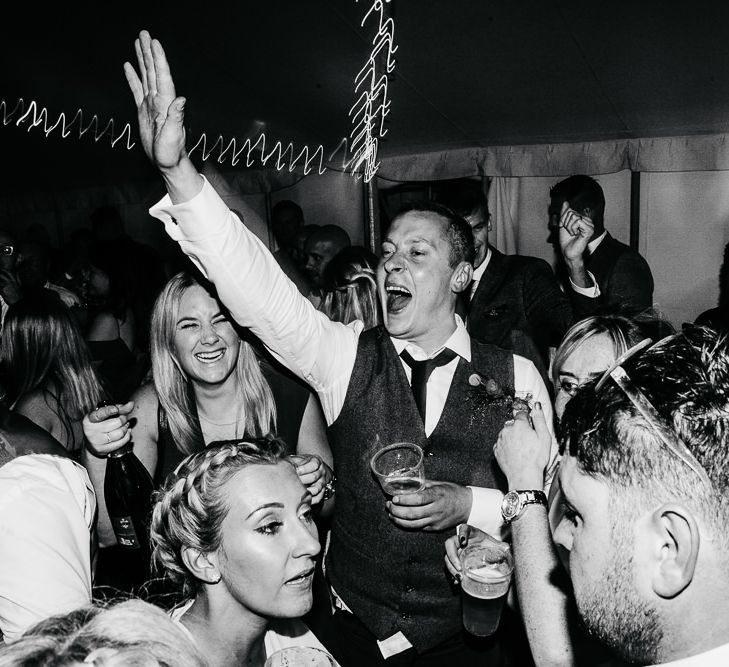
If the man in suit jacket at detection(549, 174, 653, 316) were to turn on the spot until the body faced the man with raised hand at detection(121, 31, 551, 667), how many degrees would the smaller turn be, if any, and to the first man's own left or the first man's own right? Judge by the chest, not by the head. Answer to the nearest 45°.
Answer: approximately 45° to the first man's own left

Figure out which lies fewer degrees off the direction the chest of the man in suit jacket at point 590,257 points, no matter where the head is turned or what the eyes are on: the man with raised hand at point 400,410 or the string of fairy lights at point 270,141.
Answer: the man with raised hand

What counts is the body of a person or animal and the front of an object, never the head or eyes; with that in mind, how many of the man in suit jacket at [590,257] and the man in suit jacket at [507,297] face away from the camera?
0

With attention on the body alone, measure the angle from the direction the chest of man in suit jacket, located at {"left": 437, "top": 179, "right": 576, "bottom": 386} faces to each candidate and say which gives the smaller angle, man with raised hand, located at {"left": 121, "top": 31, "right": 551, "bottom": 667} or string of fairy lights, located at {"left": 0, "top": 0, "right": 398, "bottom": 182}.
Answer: the man with raised hand

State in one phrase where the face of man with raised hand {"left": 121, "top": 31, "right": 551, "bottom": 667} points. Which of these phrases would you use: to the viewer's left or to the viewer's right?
to the viewer's left

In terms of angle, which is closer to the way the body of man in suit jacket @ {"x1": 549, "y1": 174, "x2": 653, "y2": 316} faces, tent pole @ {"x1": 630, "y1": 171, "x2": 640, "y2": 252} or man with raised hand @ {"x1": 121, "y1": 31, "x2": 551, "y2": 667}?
the man with raised hand

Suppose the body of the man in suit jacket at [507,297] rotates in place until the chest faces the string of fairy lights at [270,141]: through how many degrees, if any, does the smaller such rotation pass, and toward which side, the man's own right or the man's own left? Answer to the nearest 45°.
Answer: approximately 90° to the man's own right

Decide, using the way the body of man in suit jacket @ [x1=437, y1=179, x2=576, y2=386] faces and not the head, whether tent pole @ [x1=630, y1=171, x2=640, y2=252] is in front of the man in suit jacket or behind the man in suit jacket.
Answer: behind

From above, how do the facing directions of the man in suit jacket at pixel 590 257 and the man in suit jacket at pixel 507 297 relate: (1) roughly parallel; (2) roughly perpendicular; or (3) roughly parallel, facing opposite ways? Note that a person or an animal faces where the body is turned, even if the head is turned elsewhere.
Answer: roughly parallel

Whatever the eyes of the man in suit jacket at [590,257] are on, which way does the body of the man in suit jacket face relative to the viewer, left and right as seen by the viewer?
facing the viewer and to the left of the viewer
